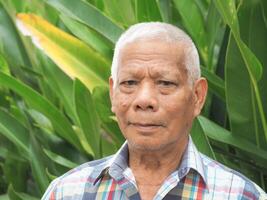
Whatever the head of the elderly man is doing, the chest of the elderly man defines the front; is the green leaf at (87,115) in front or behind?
behind

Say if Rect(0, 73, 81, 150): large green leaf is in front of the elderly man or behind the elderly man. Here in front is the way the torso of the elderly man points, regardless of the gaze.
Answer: behind

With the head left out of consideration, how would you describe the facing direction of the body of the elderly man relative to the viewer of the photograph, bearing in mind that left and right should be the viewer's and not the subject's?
facing the viewer

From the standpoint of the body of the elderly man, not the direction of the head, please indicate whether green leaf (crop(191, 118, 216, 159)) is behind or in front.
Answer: behind

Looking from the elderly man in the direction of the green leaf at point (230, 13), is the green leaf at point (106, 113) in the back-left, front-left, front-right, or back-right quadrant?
front-left

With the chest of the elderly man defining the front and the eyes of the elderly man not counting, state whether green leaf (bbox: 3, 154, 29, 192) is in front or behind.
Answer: behind

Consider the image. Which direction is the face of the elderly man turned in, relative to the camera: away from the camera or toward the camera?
toward the camera
